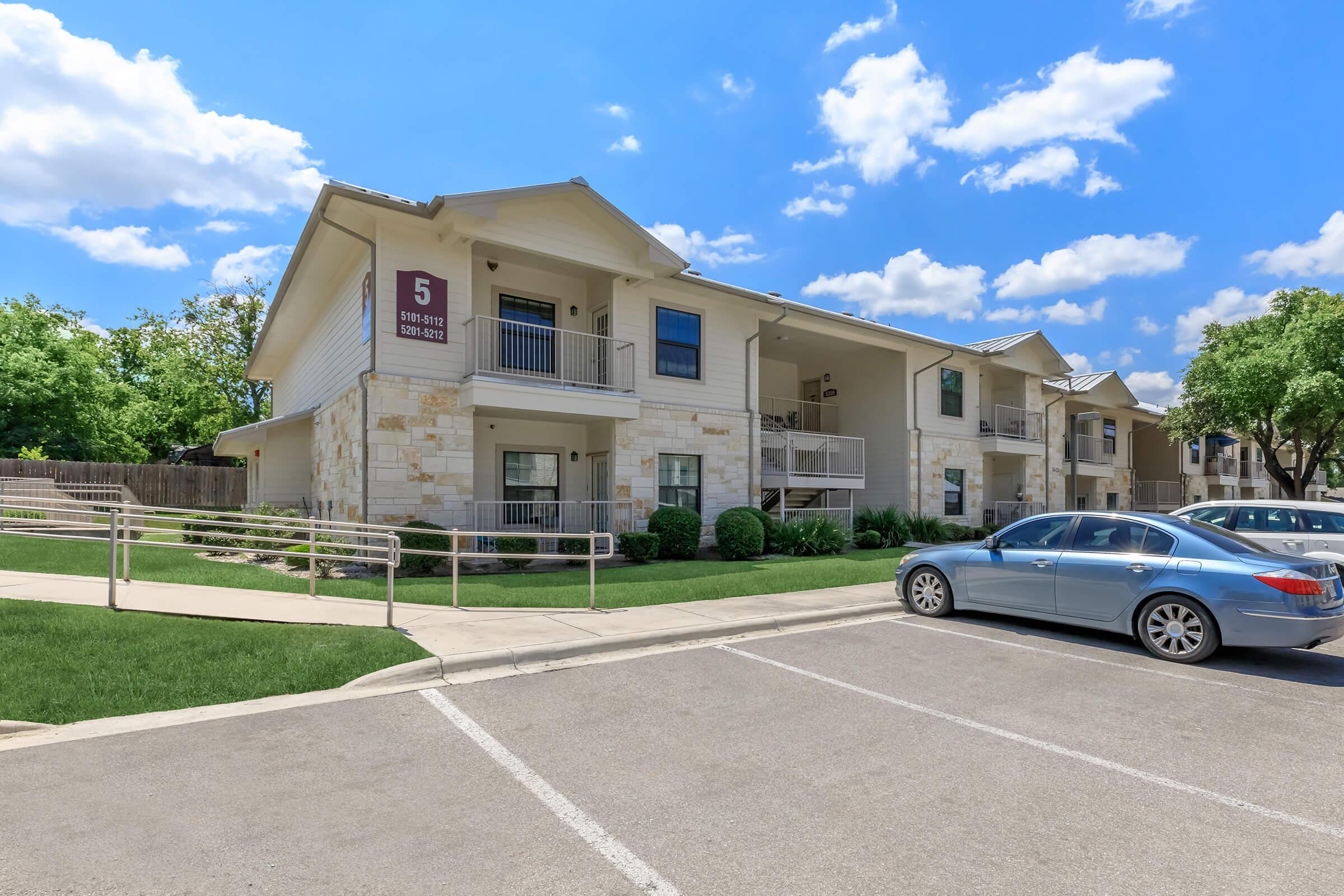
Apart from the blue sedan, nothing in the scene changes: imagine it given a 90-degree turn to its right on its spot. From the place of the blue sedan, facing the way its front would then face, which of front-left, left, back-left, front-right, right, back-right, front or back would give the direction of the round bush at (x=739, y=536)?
left

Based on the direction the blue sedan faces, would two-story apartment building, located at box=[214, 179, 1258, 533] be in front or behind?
in front

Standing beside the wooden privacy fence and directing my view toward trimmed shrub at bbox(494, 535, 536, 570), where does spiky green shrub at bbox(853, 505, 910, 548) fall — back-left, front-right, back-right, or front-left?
front-left

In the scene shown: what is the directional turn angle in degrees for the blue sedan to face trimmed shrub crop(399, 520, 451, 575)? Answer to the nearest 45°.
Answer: approximately 45° to its left

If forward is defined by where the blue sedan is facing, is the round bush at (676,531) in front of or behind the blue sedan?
in front

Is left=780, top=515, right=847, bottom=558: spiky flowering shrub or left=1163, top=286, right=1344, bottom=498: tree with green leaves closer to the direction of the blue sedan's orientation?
the spiky flowering shrub

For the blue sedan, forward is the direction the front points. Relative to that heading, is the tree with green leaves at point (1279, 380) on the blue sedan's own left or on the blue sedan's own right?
on the blue sedan's own right

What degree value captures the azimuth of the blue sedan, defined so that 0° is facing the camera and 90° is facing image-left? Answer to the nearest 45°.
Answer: approximately 135°
